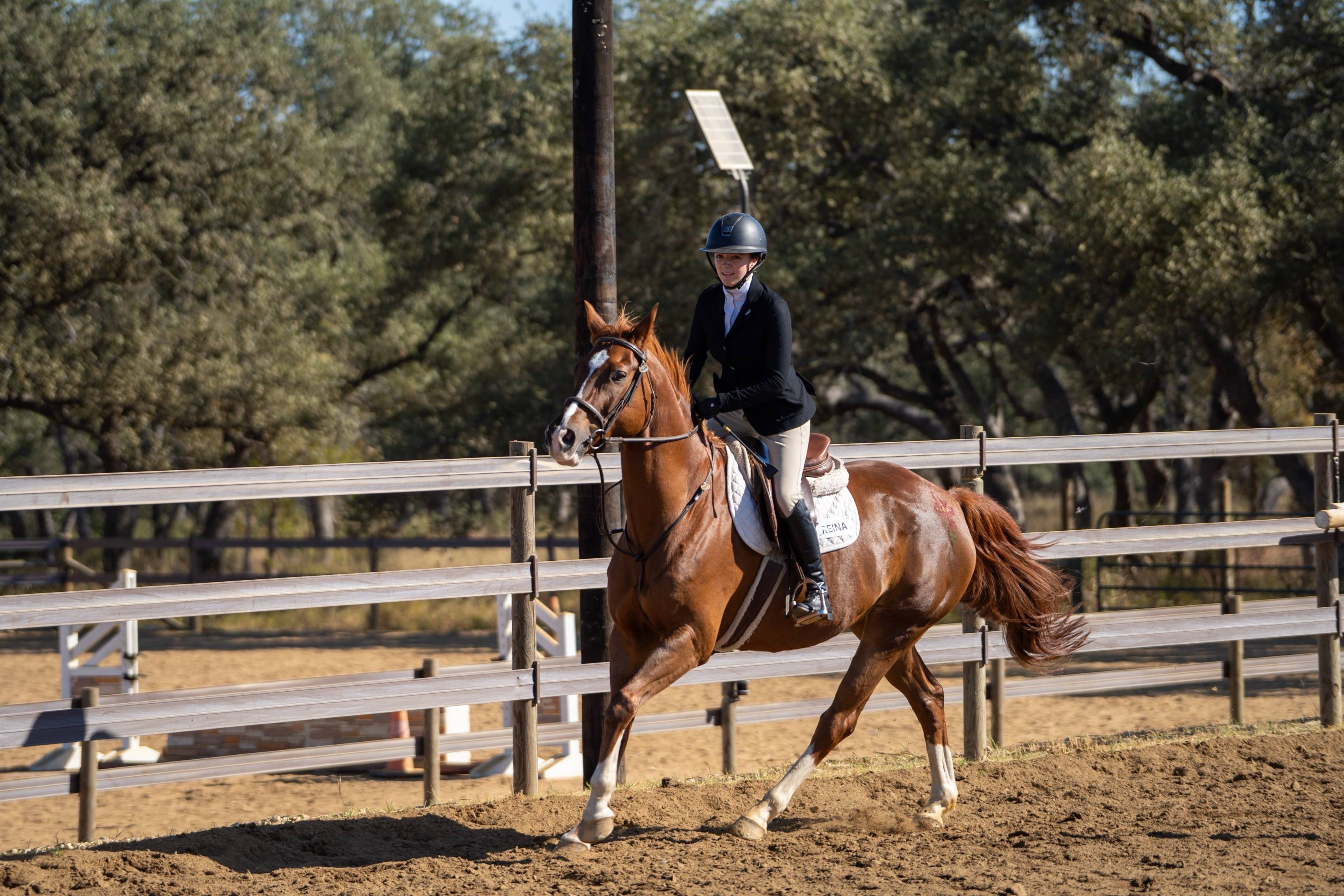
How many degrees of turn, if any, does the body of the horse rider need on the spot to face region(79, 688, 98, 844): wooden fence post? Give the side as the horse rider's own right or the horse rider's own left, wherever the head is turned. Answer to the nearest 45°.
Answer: approximately 45° to the horse rider's own right

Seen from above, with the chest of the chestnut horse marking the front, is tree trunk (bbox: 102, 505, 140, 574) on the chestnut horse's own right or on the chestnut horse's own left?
on the chestnut horse's own right

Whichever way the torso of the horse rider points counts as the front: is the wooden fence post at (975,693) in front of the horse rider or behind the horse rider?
behind

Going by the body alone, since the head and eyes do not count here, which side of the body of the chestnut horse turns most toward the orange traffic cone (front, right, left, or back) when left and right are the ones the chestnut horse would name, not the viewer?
right

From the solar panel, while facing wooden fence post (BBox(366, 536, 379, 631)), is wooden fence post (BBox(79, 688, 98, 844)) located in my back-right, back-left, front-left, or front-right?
back-left

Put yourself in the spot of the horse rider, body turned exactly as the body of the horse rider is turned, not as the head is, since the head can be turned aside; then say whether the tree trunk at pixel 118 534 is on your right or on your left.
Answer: on your right

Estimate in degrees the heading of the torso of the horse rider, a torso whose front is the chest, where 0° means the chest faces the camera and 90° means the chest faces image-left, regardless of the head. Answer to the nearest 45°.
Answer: approximately 45°
